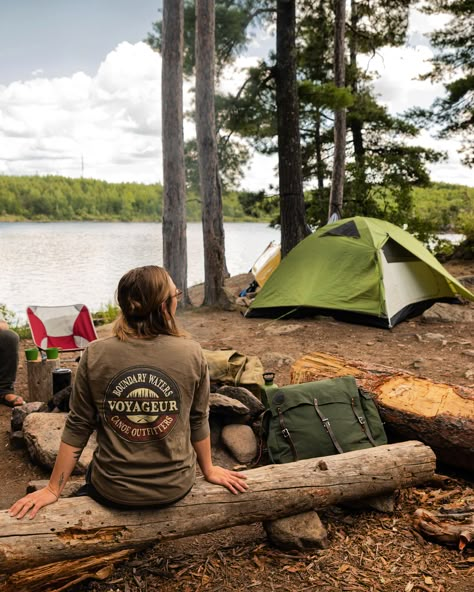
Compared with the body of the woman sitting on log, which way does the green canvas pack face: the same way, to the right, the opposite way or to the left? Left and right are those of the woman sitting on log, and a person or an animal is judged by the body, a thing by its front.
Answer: the opposite way

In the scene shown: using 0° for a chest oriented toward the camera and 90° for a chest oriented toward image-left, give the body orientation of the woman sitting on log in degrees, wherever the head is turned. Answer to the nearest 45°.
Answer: approximately 180°

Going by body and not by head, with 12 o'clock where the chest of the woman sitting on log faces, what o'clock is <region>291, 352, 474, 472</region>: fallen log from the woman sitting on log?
The fallen log is roughly at 2 o'clock from the woman sitting on log.

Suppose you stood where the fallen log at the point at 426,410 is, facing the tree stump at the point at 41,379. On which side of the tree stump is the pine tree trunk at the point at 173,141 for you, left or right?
right

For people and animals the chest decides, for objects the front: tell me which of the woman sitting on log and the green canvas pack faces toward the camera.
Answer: the green canvas pack

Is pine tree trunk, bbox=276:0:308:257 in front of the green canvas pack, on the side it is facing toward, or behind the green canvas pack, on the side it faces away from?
behind

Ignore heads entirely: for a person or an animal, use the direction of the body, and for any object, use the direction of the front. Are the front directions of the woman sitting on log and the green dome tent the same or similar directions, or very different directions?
very different directions

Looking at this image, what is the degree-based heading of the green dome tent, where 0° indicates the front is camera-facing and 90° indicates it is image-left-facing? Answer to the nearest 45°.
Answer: approximately 315°

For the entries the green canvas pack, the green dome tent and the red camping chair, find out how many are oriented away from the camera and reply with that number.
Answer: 0

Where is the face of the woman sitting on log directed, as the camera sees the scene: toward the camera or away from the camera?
away from the camera

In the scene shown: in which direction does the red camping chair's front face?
toward the camera

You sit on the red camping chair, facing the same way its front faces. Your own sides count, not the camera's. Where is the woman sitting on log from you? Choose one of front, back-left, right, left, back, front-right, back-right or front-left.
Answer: front

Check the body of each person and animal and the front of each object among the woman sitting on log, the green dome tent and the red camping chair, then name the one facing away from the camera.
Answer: the woman sitting on log

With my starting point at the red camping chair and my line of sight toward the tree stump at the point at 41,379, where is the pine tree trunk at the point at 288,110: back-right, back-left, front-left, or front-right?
back-left

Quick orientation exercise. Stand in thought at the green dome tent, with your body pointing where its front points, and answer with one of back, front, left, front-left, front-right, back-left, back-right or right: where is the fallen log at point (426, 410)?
front-right

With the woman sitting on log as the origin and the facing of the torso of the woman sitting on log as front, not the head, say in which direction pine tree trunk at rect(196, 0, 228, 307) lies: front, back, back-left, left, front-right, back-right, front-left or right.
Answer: front
